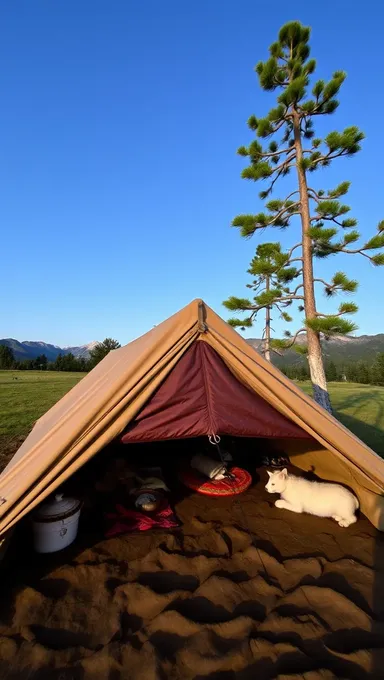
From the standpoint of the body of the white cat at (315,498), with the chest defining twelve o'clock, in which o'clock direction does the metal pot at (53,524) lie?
The metal pot is roughly at 11 o'clock from the white cat.

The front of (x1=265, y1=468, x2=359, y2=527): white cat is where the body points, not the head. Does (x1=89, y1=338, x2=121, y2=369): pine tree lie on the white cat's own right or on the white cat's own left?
on the white cat's own right

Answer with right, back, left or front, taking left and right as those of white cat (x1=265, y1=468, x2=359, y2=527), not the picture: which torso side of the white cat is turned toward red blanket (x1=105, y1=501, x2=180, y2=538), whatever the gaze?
front

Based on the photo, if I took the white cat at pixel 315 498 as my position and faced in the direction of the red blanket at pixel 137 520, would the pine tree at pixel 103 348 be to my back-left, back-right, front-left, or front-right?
front-right

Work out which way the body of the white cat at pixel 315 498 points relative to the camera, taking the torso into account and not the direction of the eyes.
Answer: to the viewer's left
